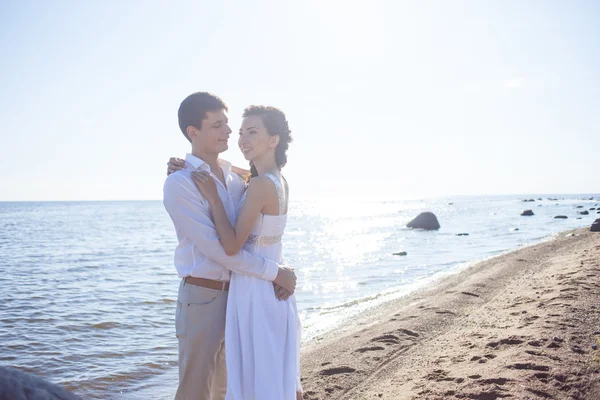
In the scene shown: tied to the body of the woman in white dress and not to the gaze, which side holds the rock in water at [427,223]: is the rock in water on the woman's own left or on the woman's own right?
on the woman's own right

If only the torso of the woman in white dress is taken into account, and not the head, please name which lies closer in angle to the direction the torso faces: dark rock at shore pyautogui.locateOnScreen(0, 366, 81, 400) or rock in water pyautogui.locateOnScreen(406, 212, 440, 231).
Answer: the dark rock at shore

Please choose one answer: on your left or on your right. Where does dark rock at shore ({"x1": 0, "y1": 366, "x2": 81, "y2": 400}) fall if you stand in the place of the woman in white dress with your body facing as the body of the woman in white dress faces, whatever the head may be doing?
on your left

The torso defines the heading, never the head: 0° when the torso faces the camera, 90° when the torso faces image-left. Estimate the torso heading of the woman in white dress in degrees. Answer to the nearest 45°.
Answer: approximately 90°
